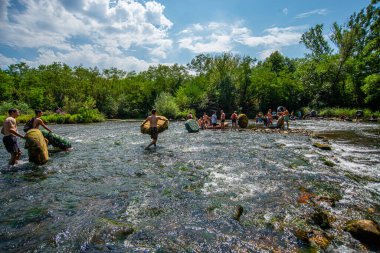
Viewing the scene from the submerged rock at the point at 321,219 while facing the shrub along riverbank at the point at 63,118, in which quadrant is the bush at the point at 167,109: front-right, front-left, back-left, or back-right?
front-right

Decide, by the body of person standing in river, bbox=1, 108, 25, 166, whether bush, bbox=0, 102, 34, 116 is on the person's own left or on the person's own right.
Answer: on the person's own left

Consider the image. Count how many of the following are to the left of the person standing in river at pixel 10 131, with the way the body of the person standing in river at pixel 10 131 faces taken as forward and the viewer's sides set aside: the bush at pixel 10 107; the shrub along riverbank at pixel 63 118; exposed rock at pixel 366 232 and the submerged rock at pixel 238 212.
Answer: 2

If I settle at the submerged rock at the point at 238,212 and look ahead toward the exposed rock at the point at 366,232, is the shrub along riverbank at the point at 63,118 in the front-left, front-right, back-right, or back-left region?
back-left

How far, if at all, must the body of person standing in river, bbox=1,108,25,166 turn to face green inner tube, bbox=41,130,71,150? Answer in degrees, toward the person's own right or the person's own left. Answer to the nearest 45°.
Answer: approximately 45° to the person's own left

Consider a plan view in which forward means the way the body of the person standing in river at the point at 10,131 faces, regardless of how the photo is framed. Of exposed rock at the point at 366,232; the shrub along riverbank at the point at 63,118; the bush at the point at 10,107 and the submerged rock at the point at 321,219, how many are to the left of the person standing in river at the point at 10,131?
2

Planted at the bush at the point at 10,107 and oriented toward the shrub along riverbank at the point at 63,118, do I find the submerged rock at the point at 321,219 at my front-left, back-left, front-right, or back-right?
front-right

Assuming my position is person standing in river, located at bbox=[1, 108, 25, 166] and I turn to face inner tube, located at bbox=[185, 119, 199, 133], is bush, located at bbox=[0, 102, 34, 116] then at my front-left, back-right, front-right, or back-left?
front-left

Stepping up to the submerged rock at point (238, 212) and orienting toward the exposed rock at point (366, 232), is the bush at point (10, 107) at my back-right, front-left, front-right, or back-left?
back-left
